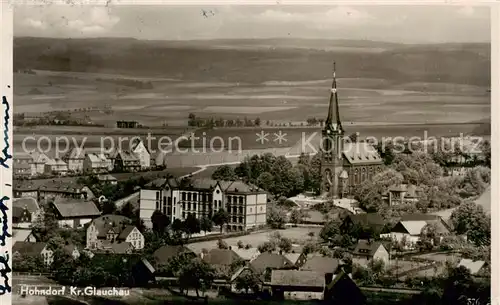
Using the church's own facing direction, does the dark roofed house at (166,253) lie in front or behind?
in front

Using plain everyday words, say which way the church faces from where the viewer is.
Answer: facing the viewer and to the left of the viewer

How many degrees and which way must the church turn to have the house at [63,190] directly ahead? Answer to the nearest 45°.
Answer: approximately 45° to its right

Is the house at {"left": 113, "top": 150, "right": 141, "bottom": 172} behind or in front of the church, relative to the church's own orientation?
in front

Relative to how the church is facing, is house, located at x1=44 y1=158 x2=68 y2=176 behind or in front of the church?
in front

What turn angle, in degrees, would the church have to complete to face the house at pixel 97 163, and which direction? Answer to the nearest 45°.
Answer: approximately 45° to its right

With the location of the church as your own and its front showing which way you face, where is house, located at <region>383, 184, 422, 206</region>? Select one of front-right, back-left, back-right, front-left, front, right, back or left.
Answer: back-left
